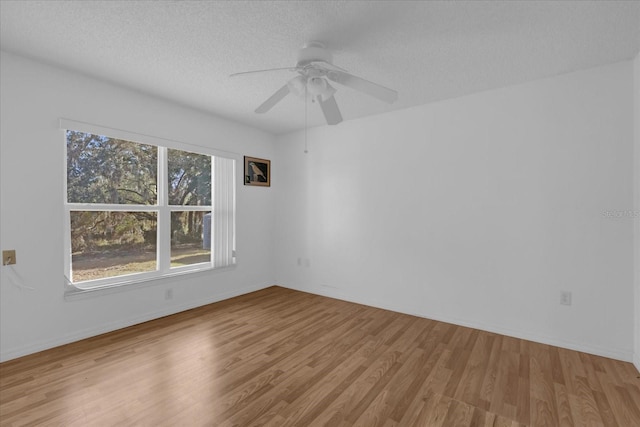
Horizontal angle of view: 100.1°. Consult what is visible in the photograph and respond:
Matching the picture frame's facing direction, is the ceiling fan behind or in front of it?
in front

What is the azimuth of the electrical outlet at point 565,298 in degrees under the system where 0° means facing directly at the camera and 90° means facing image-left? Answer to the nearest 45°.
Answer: approximately 0°

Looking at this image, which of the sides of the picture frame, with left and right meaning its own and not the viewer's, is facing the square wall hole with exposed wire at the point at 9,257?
right

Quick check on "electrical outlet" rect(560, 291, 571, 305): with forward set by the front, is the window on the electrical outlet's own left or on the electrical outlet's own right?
on the electrical outlet's own right

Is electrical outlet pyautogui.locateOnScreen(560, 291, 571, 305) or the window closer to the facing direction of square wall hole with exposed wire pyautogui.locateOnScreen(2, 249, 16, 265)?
the electrical outlet

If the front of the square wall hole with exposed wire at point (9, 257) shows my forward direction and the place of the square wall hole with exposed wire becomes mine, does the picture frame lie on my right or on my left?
on my left

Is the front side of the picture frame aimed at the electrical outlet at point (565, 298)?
yes

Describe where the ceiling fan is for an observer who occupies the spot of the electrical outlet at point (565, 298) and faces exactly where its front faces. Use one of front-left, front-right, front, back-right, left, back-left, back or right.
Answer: front-right

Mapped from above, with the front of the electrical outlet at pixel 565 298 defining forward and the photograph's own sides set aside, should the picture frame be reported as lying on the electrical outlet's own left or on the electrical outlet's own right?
on the electrical outlet's own right

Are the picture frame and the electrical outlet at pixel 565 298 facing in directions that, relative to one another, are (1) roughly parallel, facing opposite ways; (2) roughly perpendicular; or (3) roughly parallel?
roughly perpendicular

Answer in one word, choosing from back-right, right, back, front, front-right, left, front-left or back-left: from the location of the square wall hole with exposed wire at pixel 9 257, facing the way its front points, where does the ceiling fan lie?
front-left

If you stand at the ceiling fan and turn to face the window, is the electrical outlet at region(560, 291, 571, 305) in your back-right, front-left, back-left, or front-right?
back-right
